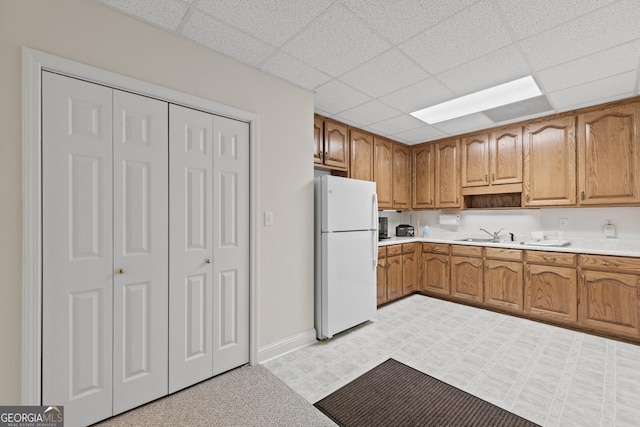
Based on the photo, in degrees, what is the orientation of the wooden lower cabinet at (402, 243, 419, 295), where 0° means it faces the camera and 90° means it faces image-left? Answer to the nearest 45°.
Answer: approximately 315°

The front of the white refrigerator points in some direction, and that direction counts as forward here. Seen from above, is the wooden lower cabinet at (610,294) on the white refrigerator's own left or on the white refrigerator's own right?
on the white refrigerator's own left

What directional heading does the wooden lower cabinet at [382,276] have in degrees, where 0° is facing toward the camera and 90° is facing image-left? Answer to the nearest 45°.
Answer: approximately 315°

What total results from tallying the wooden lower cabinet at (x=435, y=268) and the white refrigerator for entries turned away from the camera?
0

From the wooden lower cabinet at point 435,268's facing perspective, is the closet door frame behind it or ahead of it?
ahead

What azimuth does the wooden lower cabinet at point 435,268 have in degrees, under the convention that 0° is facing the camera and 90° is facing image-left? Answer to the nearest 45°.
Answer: approximately 45°

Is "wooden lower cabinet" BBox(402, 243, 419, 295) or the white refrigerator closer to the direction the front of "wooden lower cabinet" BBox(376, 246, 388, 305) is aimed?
the white refrigerator

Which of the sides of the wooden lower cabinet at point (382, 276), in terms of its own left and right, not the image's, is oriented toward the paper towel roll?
left

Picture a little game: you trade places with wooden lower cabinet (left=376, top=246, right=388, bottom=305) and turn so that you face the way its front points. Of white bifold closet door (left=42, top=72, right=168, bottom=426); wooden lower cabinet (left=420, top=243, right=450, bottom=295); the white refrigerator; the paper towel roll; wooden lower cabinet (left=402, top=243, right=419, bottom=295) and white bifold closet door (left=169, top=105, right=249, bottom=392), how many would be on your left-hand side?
3

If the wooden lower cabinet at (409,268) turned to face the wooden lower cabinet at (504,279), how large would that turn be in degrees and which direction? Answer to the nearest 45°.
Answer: approximately 45° to its left

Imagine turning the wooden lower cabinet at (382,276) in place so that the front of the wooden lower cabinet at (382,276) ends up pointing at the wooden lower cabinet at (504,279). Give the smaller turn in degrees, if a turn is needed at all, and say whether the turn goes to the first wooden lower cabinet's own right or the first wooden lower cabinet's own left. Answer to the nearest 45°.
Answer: approximately 45° to the first wooden lower cabinet's own left
